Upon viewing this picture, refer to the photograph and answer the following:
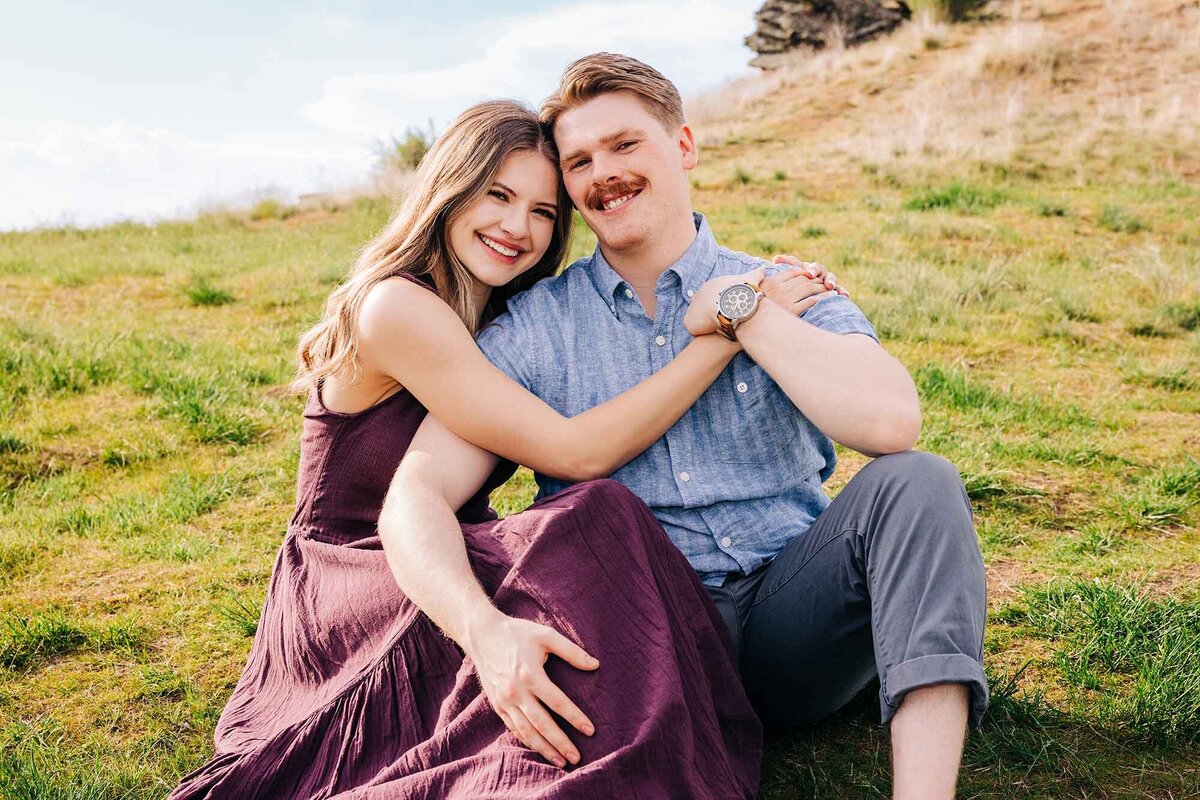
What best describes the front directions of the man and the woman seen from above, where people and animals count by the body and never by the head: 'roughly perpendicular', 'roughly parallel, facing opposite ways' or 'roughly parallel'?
roughly perpendicular

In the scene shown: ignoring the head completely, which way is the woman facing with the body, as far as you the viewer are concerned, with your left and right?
facing to the right of the viewer

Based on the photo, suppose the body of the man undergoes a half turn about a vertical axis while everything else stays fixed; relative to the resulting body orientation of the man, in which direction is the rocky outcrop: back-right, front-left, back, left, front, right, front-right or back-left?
front

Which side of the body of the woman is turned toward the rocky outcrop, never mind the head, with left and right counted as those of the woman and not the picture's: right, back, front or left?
left
